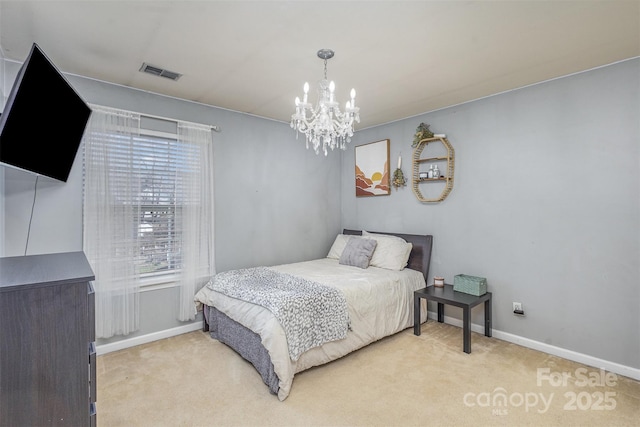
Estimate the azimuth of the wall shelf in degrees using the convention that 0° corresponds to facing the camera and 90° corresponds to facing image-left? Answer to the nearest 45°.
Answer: approximately 45°

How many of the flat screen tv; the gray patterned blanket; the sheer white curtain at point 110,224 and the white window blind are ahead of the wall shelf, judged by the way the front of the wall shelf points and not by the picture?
4

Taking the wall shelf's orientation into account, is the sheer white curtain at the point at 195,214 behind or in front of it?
in front

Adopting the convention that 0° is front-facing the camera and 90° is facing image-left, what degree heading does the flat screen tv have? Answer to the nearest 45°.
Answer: approximately 315°

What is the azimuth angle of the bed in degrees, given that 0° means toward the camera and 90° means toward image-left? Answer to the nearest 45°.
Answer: approximately 45°

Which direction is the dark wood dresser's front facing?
to the viewer's right

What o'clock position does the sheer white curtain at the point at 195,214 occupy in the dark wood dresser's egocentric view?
The sheer white curtain is roughly at 10 o'clock from the dark wood dresser.

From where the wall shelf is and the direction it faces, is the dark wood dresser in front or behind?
in front

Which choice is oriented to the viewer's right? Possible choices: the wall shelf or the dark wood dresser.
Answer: the dark wood dresser

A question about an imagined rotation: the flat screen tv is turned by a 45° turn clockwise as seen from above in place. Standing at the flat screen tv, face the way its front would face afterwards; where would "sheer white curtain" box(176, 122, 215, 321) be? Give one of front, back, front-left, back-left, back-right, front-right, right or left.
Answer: back-left

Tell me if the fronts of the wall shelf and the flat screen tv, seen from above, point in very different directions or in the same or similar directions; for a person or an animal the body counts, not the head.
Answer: very different directions

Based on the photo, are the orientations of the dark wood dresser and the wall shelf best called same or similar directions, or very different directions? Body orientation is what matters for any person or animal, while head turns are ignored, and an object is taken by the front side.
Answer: very different directions

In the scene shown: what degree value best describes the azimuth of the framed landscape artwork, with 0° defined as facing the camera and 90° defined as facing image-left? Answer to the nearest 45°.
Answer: approximately 45°
